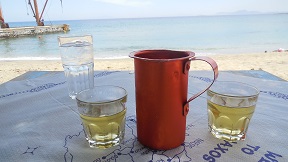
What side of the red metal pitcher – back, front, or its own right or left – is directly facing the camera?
left
